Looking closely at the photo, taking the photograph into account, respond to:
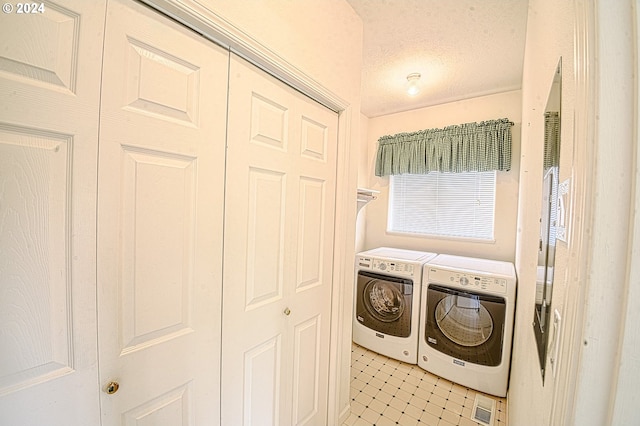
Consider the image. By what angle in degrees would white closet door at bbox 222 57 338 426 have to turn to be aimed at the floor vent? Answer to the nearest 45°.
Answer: approximately 45° to its left

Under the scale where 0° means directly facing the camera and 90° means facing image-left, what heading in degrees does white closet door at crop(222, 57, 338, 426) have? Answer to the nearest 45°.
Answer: approximately 315°

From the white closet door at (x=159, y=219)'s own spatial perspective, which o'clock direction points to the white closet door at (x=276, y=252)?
the white closet door at (x=276, y=252) is roughly at 10 o'clock from the white closet door at (x=159, y=219).

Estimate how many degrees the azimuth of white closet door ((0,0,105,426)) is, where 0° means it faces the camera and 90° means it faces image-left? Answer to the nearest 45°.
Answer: approximately 315°

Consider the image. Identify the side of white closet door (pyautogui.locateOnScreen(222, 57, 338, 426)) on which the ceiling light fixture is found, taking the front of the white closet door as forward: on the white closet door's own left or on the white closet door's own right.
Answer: on the white closet door's own left

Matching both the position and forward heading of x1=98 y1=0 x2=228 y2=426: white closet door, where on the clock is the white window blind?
The white window blind is roughly at 10 o'clock from the white closet door.

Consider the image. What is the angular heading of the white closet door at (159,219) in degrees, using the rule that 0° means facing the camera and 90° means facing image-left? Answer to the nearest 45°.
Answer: approximately 315°

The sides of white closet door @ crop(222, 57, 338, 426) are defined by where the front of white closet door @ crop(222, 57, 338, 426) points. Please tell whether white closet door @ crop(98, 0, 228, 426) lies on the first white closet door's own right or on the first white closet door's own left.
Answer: on the first white closet door's own right

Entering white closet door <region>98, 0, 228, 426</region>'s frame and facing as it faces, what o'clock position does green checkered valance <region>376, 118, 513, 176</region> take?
The green checkered valance is roughly at 10 o'clock from the white closet door.
